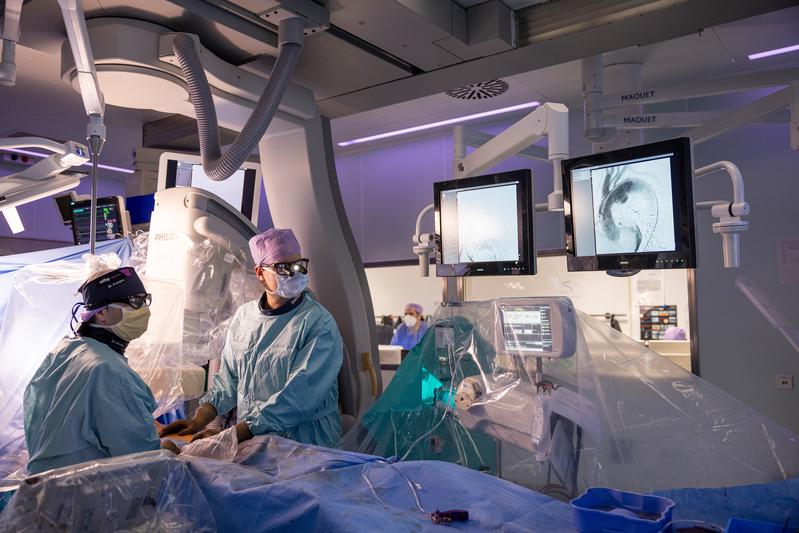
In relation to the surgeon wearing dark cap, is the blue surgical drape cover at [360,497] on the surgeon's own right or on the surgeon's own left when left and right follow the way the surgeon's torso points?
on the surgeon's own right

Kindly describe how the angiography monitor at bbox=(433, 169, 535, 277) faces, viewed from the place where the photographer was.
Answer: facing the viewer and to the left of the viewer

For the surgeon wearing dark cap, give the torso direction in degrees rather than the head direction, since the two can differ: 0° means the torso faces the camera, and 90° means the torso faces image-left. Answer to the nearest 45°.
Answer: approximately 270°

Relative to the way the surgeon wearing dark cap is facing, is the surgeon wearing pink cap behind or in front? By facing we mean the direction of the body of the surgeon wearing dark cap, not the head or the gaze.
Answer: in front

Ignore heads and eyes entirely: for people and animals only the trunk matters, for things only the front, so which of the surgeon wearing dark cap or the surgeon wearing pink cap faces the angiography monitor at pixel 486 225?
the surgeon wearing dark cap

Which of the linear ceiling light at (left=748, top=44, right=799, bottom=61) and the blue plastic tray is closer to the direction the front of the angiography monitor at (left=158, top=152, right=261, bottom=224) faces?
the blue plastic tray

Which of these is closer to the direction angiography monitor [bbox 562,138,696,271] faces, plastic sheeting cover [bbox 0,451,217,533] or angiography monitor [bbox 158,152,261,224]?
the plastic sheeting cover

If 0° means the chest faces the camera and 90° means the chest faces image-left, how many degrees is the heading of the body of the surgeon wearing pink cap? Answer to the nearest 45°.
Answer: approximately 45°

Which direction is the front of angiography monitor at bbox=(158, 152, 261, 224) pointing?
toward the camera

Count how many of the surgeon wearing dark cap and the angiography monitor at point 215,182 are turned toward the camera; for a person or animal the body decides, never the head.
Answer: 1

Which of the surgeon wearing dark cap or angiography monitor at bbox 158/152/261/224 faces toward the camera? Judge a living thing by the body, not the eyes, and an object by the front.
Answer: the angiography monitor

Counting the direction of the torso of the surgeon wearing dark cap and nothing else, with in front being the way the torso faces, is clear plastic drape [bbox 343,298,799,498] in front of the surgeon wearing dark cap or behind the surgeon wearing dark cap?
in front

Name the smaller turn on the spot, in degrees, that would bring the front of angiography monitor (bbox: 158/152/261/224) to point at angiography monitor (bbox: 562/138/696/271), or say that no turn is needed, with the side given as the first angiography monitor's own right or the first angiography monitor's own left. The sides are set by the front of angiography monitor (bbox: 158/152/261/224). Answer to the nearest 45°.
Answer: approximately 45° to the first angiography monitor's own left

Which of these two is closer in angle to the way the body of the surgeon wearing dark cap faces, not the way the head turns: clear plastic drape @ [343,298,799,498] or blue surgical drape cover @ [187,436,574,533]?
the clear plastic drape

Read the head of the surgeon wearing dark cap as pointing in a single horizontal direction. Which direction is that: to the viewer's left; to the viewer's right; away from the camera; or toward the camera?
to the viewer's right

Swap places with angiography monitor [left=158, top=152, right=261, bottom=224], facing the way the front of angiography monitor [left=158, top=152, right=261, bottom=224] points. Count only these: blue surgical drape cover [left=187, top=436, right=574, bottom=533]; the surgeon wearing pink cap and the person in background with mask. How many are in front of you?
2

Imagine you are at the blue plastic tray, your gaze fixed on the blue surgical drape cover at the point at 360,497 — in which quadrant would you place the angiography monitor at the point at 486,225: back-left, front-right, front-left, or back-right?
front-right
